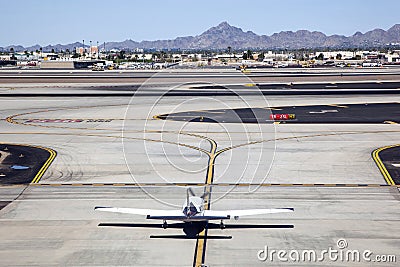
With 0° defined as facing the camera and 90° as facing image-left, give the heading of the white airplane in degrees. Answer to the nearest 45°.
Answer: approximately 180°
